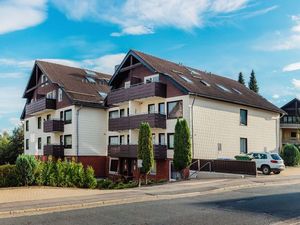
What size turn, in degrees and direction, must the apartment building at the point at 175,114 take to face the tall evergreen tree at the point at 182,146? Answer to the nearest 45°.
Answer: approximately 45° to its left

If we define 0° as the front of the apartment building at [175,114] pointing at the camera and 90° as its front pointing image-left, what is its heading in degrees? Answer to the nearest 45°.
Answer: approximately 45°

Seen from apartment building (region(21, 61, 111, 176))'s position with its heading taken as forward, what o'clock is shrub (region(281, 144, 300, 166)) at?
The shrub is roughly at 8 o'clock from the apartment building.

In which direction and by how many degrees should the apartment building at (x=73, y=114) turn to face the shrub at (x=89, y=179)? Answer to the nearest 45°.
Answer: approximately 45° to its left

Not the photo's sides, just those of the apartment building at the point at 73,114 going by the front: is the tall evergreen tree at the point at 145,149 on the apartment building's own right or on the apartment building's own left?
on the apartment building's own left

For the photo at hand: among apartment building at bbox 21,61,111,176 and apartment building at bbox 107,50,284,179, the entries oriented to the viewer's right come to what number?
0

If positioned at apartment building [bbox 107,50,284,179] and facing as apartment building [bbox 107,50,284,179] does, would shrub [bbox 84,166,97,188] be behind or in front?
in front
